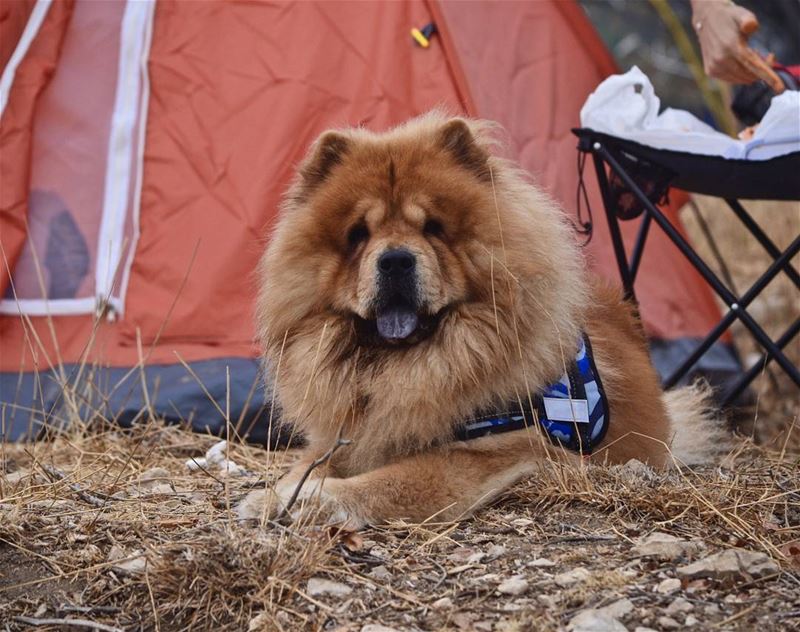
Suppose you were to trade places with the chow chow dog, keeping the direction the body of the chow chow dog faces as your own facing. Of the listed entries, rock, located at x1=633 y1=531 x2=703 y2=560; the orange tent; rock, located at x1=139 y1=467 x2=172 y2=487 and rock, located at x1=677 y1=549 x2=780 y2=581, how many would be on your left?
2

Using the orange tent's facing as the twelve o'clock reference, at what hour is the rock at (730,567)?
The rock is roughly at 11 o'clock from the orange tent.

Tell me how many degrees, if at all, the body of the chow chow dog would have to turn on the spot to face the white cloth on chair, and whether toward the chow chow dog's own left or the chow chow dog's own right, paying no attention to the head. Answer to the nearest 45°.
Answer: approximately 180°

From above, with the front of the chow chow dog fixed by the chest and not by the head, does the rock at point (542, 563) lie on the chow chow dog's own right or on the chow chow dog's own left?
on the chow chow dog's own left

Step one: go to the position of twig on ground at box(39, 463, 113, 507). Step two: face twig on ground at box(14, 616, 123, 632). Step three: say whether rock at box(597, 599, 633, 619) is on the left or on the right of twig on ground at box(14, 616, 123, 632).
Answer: left

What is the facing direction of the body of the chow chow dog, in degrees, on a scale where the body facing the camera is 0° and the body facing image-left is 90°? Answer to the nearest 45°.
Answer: approximately 45°

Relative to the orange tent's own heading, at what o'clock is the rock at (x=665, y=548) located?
The rock is roughly at 11 o'clock from the orange tent.

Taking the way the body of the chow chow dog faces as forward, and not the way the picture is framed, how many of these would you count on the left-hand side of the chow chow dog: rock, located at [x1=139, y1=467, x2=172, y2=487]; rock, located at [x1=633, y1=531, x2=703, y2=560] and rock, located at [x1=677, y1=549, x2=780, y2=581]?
2

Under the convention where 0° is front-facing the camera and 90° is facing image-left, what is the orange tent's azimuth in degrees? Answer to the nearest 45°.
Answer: approximately 0°
